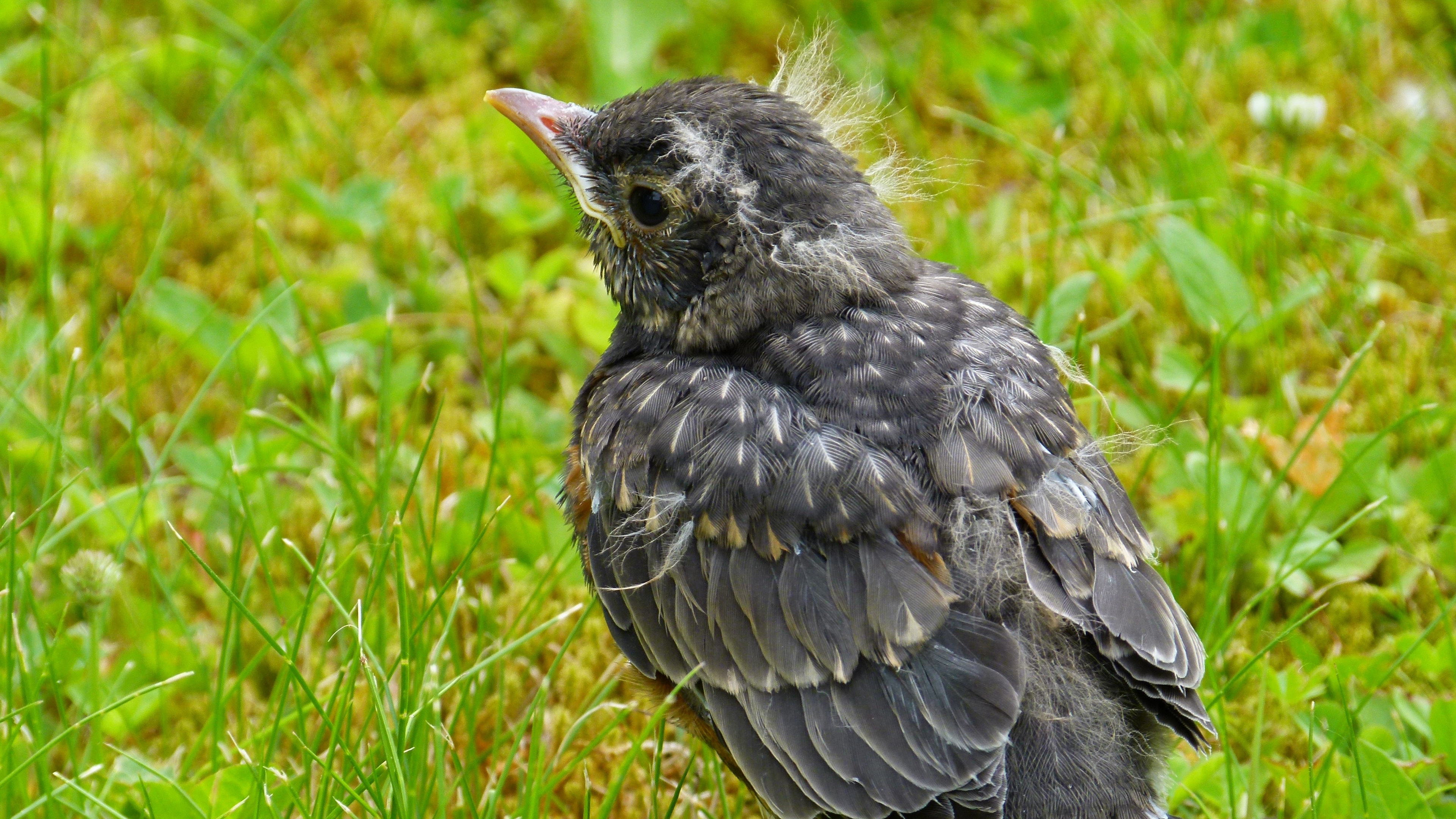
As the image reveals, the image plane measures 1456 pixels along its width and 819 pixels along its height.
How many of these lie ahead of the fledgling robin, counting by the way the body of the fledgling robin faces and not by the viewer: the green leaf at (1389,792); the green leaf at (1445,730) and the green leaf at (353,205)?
1

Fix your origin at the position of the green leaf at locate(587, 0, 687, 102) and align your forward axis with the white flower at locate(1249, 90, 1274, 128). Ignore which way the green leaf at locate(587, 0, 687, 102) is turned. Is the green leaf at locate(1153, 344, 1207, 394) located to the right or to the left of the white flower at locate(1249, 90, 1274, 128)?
right

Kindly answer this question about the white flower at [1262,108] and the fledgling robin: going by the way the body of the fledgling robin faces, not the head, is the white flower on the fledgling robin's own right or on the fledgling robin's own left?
on the fledgling robin's own right

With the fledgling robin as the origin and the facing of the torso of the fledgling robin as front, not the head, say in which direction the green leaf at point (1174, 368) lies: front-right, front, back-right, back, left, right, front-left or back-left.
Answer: right

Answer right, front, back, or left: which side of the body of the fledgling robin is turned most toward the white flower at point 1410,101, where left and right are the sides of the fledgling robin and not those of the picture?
right

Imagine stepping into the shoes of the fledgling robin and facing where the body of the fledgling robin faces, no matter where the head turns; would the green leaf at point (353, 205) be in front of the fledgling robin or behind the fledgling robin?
in front

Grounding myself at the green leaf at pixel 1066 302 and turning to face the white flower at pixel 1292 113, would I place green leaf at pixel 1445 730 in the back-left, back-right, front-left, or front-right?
back-right

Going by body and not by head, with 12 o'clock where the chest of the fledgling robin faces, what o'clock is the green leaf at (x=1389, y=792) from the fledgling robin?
The green leaf is roughly at 5 o'clock from the fledgling robin.

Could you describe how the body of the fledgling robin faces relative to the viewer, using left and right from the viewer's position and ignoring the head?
facing away from the viewer and to the left of the viewer

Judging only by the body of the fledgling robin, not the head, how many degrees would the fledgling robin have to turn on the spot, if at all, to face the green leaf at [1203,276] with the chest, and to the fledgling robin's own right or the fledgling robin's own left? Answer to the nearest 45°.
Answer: approximately 90° to the fledgling robin's own right

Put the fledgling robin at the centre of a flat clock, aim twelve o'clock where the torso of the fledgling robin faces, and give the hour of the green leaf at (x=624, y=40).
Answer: The green leaf is roughly at 1 o'clock from the fledgling robin.

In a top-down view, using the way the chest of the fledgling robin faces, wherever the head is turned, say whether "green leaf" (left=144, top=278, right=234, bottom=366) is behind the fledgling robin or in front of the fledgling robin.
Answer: in front

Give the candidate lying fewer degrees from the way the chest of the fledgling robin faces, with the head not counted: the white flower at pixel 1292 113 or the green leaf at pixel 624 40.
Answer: the green leaf

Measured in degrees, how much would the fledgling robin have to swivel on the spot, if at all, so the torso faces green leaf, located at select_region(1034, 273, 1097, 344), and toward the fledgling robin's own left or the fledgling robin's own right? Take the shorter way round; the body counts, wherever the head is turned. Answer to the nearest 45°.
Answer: approximately 90° to the fledgling robin's own right

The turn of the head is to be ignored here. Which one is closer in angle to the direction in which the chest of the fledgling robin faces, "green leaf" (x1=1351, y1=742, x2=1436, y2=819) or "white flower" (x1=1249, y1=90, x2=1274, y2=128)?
the white flower
